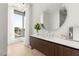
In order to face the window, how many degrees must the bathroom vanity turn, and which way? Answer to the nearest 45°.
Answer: approximately 45° to its right
